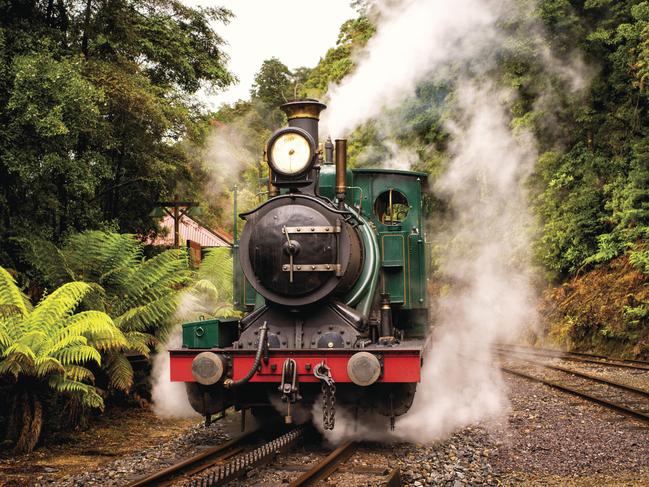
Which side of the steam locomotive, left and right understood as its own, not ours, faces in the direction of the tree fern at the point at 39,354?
right

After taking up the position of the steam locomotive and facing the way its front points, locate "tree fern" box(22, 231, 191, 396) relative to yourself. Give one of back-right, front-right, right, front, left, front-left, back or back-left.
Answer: back-right

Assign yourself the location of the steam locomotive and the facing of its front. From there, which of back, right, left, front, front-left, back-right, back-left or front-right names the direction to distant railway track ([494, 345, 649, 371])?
back-left

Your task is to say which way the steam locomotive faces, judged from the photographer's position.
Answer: facing the viewer

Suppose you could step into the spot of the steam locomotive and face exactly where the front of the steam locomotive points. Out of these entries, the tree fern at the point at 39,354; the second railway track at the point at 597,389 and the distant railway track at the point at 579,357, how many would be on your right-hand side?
1

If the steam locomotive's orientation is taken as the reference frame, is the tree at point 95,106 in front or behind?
behind

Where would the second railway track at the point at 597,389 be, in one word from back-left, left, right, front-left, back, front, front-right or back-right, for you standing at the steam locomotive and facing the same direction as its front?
back-left
